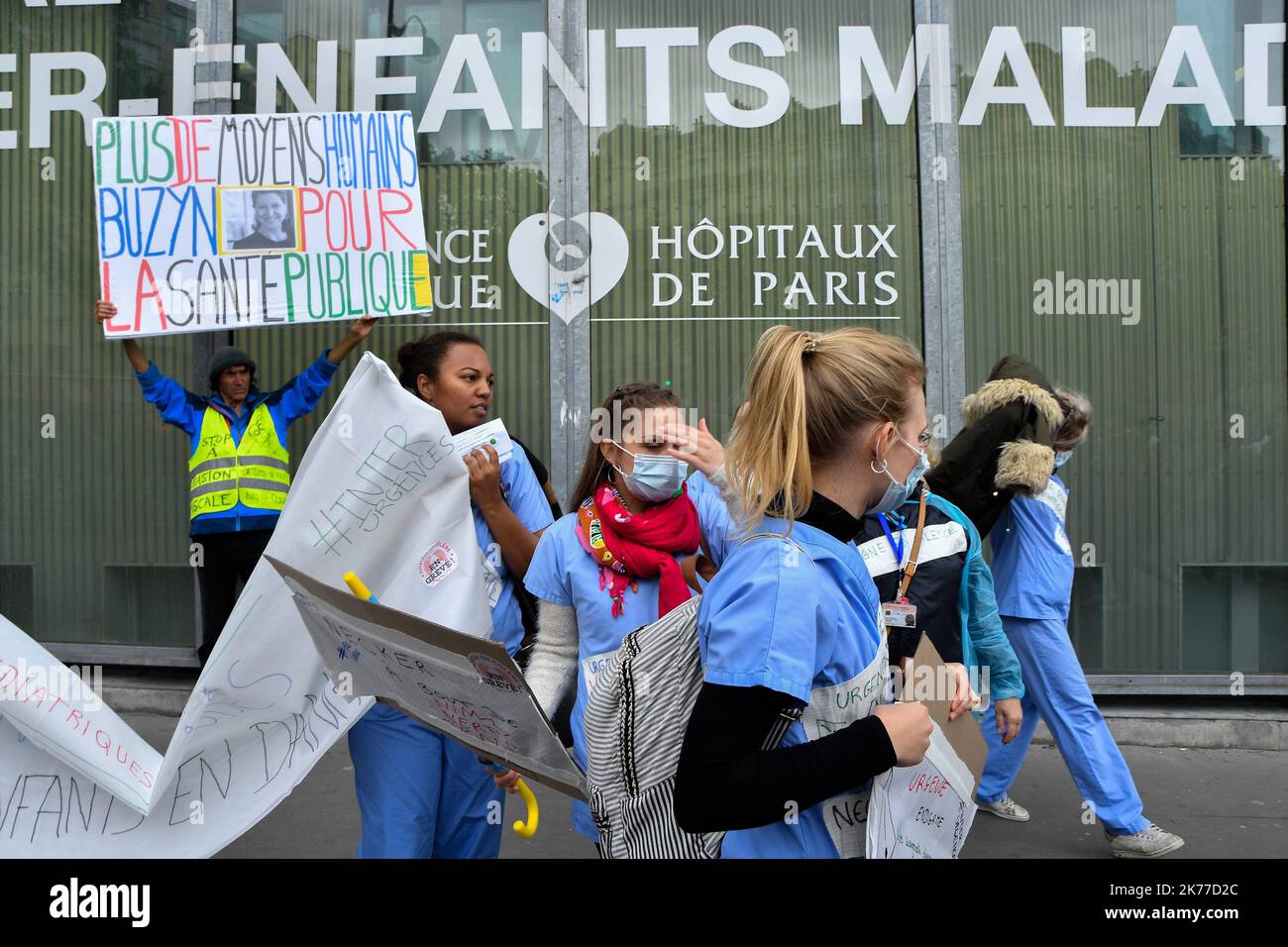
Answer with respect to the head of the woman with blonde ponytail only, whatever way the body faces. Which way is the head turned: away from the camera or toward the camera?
away from the camera

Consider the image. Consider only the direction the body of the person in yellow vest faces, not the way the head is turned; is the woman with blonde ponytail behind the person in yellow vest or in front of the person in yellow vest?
in front

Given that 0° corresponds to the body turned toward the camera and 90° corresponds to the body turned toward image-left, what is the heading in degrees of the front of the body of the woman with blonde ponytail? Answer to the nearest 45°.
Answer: approximately 270°

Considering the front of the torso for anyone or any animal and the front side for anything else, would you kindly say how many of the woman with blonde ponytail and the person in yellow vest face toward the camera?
1

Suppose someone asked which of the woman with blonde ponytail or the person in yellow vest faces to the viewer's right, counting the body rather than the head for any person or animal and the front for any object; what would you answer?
the woman with blonde ponytail

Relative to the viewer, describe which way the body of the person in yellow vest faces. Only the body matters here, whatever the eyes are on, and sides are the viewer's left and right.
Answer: facing the viewer
